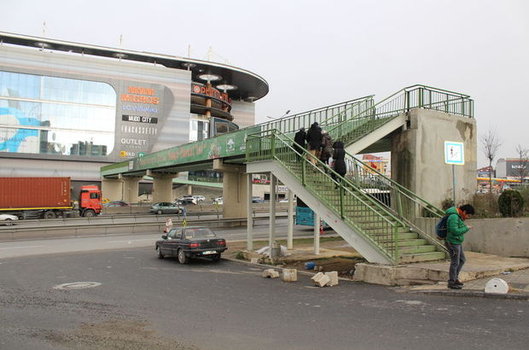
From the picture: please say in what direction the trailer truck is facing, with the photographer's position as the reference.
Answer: facing to the right of the viewer

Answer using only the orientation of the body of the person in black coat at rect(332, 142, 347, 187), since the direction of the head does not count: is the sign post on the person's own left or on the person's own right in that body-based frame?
on the person's own right

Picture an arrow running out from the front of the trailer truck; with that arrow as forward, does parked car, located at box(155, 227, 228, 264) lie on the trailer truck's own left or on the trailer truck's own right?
on the trailer truck's own right

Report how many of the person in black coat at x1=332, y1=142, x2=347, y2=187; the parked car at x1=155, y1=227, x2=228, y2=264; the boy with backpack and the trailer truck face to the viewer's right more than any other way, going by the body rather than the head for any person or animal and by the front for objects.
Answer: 2

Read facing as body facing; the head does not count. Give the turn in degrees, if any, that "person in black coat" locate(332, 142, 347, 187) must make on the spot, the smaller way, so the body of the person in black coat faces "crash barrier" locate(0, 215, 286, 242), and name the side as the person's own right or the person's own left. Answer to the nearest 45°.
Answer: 0° — they already face it

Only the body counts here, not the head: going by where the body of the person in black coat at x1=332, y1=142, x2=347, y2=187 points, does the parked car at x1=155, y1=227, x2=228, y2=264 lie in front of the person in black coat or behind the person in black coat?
in front

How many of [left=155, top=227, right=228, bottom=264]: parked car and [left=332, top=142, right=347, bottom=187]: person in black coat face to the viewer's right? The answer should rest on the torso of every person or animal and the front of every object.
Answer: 0

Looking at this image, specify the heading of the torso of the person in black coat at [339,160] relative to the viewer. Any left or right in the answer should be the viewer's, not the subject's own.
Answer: facing away from the viewer and to the left of the viewer

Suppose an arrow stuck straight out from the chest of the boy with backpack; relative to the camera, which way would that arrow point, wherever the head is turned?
to the viewer's right

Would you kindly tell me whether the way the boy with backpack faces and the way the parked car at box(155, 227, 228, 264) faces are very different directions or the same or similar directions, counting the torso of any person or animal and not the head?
very different directions

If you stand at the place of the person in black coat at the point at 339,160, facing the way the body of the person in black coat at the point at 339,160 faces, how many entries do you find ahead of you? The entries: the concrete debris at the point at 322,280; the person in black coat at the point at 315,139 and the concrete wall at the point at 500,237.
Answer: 1
